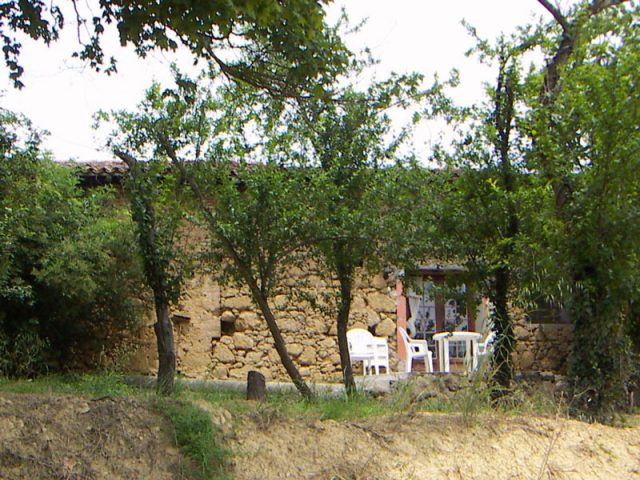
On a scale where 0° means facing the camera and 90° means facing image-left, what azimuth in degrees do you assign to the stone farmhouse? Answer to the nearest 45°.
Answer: approximately 0°

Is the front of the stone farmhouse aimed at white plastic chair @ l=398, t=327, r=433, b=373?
no

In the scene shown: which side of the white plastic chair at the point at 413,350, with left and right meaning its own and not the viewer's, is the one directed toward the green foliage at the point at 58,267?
back

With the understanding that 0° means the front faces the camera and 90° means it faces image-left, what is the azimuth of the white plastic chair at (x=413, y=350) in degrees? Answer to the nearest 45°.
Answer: approximately 270°

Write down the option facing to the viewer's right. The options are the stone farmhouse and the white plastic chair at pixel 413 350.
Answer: the white plastic chair

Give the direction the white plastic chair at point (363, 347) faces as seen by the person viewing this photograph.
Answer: facing the viewer and to the right of the viewer

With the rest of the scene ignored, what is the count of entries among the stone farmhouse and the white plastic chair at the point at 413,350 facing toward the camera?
1

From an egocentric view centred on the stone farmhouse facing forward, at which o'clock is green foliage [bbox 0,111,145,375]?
The green foliage is roughly at 2 o'clock from the stone farmhouse.

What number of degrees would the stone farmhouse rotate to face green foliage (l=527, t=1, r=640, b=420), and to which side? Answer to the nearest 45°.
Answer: approximately 45° to its left

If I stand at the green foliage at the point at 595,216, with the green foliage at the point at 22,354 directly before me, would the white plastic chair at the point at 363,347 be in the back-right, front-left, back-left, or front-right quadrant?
front-right

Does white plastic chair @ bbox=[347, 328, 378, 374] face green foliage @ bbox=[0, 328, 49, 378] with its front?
no
